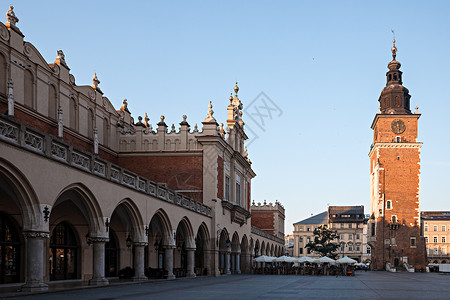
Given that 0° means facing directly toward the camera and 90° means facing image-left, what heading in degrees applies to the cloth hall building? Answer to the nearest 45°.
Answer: approximately 315°
